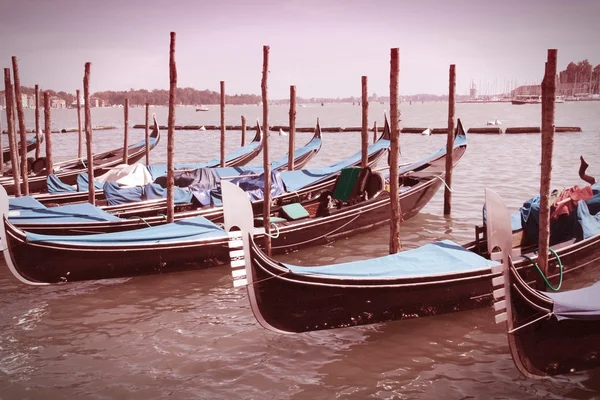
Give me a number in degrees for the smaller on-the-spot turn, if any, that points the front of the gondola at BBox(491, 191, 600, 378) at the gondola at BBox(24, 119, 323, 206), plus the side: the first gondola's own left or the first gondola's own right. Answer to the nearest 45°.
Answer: approximately 90° to the first gondola's own right

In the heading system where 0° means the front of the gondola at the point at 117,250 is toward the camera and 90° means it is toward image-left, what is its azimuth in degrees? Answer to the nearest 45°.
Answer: approximately 45°

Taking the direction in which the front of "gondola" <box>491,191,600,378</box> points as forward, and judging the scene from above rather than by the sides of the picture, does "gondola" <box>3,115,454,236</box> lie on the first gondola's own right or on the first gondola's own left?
on the first gondola's own right

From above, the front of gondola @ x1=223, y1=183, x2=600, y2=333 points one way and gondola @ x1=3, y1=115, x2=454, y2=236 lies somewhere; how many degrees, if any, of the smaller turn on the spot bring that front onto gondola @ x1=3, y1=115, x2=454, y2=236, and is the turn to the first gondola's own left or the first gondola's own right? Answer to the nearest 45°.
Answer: approximately 90° to the first gondola's own right

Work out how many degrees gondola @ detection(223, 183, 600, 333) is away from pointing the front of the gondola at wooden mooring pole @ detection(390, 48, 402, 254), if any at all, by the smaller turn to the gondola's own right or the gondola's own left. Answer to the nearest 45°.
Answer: approximately 135° to the gondola's own right

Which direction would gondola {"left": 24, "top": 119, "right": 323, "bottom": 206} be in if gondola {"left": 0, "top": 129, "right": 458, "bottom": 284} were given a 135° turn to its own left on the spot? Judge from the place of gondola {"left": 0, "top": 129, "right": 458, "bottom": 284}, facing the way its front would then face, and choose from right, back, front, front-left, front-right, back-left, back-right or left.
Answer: left

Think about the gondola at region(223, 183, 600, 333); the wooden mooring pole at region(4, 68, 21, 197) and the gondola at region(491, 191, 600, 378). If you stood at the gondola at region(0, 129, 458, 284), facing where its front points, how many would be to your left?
2

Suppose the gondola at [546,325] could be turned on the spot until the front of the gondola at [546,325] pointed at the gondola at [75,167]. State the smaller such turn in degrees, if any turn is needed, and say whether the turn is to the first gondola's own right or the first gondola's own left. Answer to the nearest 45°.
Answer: approximately 90° to the first gondola's own right

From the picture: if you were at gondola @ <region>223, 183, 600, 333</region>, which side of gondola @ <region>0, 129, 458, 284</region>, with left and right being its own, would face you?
left
